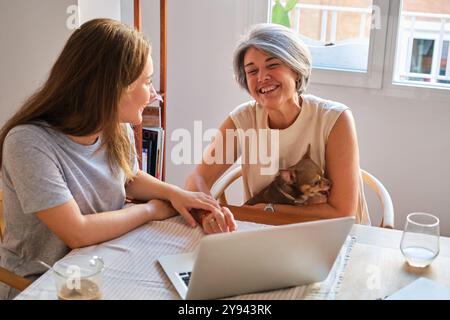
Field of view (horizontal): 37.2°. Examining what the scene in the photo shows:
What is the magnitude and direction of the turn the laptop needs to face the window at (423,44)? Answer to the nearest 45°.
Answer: approximately 45° to its right

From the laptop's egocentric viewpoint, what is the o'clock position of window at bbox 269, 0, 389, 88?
The window is roughly at 2 o'clock from the laptop.

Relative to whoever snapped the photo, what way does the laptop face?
facing away from the viewer and to the left of the viewer
